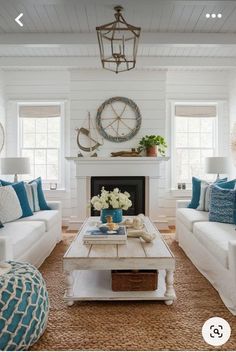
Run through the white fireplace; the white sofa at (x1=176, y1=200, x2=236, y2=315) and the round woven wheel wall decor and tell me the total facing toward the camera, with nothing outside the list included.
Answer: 2

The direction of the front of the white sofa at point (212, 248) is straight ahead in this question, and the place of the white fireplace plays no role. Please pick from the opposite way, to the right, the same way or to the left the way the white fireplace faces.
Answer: to the left

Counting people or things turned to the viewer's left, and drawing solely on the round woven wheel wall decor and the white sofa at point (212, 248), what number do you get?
1

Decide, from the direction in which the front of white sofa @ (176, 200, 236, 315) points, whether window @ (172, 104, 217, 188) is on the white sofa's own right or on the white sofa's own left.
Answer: on the white sofa's own right

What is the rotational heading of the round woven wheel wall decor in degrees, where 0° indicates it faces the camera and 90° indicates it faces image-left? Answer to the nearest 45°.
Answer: approximately 0°

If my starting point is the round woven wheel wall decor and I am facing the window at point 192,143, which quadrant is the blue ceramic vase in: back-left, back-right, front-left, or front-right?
back-right

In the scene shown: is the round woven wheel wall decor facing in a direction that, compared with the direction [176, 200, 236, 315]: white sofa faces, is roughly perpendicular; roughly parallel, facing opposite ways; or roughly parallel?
roughly perpendicular

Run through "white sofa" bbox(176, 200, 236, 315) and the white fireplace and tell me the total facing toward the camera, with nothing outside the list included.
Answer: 1

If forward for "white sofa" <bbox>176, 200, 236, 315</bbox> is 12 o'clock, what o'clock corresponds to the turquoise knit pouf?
The turquoise knit pouf is roughly at 10 o'clock from the white sofa.

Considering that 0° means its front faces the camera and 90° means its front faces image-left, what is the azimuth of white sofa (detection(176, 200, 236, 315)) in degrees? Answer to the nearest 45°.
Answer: approximately 90°
